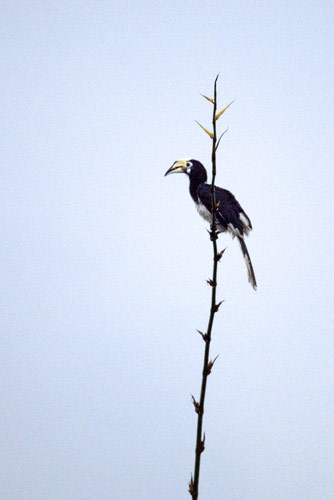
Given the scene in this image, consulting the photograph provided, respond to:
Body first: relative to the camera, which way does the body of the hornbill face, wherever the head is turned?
to the viewer's left
